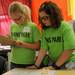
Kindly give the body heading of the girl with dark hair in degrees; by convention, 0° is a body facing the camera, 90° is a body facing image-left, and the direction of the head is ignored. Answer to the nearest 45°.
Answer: approximately 45°

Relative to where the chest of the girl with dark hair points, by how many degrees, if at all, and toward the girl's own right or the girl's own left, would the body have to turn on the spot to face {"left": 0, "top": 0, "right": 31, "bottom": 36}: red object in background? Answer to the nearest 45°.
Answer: approximately 90° to the girl's own right
